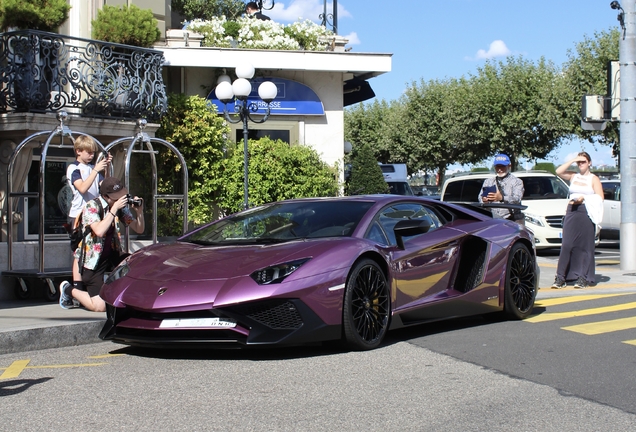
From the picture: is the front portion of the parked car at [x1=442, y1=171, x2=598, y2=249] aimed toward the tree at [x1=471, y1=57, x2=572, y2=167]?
no

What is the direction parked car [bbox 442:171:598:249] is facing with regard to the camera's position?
facing the viewer and to the right of the viewer

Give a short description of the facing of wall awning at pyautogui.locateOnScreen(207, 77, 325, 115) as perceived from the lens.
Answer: facing the viewer

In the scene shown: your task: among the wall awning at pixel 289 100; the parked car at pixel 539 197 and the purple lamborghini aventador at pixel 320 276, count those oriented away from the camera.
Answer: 0

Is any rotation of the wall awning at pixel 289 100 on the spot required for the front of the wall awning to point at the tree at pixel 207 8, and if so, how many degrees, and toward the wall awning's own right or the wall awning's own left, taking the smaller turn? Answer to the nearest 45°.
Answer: approximately 180°

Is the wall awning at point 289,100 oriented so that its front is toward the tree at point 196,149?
no

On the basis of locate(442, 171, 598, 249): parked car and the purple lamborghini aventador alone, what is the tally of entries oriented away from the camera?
0

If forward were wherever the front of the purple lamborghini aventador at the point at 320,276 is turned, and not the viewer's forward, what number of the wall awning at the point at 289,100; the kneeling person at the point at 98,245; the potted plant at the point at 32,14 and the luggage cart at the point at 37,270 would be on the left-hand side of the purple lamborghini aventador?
0

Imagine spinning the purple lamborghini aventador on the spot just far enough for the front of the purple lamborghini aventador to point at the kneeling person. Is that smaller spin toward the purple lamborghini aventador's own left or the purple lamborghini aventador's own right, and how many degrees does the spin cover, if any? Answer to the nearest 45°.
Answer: approximately 90° to the purple lamborghini aventador's own right

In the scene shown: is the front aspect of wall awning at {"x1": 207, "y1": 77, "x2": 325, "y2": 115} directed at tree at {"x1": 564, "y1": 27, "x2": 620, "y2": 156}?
no

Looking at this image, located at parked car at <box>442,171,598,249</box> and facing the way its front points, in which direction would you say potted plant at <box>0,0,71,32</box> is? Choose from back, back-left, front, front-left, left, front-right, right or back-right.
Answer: right

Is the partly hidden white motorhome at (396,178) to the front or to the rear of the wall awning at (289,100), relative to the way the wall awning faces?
to the rear

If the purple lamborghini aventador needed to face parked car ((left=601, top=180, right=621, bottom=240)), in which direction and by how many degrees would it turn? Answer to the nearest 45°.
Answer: approximately 180°

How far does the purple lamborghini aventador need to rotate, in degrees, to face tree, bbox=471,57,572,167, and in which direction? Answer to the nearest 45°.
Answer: approximately 135° to its right

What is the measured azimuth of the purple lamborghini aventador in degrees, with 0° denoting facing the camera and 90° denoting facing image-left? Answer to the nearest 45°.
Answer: approximately 45°

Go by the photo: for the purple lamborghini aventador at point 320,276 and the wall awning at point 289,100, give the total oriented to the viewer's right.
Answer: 0

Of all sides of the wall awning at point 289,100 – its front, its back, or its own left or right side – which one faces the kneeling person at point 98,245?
front
